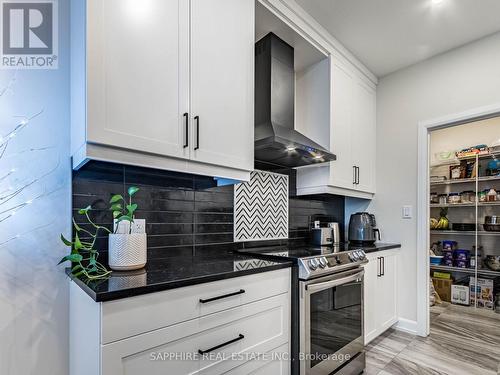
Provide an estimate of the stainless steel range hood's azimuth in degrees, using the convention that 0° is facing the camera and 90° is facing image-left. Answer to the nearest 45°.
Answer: approximately 315°

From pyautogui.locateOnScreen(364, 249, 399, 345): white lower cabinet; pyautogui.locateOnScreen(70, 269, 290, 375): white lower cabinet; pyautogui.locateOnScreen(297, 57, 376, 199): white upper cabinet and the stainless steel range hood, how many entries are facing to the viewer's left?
0

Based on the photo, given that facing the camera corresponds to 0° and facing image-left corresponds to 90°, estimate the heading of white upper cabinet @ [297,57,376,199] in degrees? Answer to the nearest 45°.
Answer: approximately 315°

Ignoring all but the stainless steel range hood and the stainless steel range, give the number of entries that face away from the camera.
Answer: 0

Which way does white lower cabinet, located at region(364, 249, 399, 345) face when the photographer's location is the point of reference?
facing the viewer and to the right of the viewer

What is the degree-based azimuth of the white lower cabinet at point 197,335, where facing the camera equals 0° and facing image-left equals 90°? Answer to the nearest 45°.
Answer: approximately 315°

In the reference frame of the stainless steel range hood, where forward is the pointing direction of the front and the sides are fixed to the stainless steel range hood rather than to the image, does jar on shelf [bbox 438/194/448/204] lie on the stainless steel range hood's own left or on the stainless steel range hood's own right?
on the stainless steel range hood's own left

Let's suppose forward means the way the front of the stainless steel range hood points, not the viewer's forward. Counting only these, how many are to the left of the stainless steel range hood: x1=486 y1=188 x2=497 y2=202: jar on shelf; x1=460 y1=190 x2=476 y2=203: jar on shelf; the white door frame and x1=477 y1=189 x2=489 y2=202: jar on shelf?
4

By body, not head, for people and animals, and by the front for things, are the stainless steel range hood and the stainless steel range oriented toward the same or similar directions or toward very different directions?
same or similar directions

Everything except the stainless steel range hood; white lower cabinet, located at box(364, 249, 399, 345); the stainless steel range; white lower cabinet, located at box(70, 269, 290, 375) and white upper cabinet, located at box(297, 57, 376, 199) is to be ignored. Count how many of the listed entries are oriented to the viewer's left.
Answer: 0

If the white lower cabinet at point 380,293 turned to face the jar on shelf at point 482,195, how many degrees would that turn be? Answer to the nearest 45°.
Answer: approximately 90° to its left
